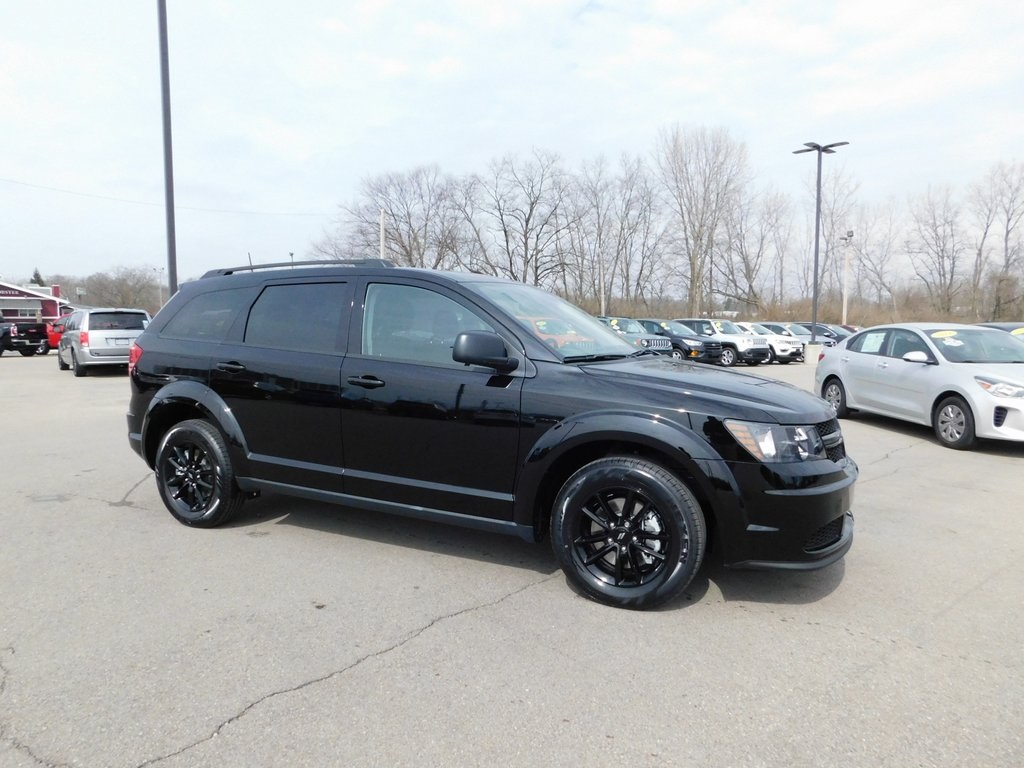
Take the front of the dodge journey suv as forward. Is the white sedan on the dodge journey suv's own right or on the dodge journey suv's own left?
on the dodge journey suv's own left

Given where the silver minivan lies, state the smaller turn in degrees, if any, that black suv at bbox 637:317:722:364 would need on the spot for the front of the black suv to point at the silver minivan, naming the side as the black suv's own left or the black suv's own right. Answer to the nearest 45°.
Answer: approximately 90° to the black suv's own right

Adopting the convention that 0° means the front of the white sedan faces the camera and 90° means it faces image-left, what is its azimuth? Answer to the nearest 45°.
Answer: approximately 315°

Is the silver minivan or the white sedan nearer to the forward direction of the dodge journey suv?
the white sedan

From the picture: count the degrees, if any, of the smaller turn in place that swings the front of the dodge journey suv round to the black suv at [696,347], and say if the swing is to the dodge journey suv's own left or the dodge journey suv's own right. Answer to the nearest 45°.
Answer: approximately 135° to the dodge journey suv's own left

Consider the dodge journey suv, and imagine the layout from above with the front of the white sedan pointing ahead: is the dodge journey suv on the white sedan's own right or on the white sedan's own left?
on the white sedan's own right

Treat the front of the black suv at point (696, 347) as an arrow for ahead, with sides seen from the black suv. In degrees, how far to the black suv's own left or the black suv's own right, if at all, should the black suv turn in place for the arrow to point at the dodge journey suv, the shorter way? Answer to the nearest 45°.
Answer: approximately 45° to the black suv's own right
